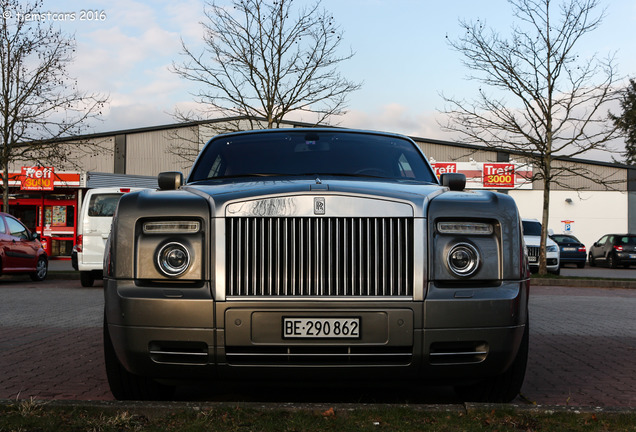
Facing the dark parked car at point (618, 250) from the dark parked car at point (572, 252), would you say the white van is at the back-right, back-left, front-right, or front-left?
back-right

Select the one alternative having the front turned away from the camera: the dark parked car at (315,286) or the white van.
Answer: the white van

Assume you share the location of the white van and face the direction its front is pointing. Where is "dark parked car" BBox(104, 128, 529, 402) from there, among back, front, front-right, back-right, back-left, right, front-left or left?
back

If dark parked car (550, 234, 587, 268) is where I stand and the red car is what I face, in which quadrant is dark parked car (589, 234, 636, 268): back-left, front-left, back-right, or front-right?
back-left

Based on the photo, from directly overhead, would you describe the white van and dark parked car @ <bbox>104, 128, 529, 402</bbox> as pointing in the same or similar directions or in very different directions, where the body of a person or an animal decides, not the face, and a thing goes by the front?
very different directions

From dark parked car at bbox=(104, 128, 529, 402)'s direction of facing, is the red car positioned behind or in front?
behind

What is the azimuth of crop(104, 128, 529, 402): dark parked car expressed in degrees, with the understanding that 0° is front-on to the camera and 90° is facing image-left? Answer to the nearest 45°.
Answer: approximately 0°

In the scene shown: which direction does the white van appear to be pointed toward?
away from the camera

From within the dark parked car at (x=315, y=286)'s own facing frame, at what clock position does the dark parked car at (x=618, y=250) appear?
the dark parked car at (x=618, y=250) is roughly at 7 o'clock from the dark parked car at (x=315, y=286).

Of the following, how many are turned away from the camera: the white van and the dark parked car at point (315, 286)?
1
